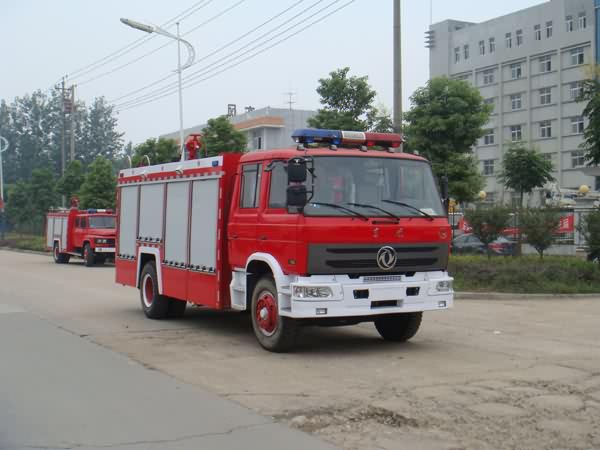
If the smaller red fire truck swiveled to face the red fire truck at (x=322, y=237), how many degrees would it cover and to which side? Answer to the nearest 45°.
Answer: approximately 45° to its right

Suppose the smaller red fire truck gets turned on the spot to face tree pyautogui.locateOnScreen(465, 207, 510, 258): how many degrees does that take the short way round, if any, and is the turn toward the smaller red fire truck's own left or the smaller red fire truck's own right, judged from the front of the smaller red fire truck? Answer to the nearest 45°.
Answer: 0° — it already faces it

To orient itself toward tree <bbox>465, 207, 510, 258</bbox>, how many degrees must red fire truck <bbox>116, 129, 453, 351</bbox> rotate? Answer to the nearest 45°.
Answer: approximately 90° to its left

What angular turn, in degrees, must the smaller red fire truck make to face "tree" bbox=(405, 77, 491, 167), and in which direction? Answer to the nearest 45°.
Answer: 0° — it already faces it

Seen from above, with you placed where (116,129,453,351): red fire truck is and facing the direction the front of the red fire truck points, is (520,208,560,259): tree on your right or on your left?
on your left

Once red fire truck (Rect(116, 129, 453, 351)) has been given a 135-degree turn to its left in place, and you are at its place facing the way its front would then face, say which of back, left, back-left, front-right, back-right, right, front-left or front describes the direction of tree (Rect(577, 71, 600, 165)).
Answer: front-right

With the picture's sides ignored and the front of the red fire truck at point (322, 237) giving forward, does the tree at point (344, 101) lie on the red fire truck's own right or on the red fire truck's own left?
on the red fire truck's own left

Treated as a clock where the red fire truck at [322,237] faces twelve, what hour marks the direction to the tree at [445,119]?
The tree is roughly at 8 o'clock from the red fire truck.

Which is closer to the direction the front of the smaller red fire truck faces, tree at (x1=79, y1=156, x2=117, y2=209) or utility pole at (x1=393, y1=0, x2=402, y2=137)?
the utility pole

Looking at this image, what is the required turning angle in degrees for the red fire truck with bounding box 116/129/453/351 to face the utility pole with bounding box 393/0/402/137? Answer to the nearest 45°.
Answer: approximately 135° to its left

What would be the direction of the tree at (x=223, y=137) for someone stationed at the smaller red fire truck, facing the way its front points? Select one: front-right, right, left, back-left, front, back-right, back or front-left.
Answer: front-left
